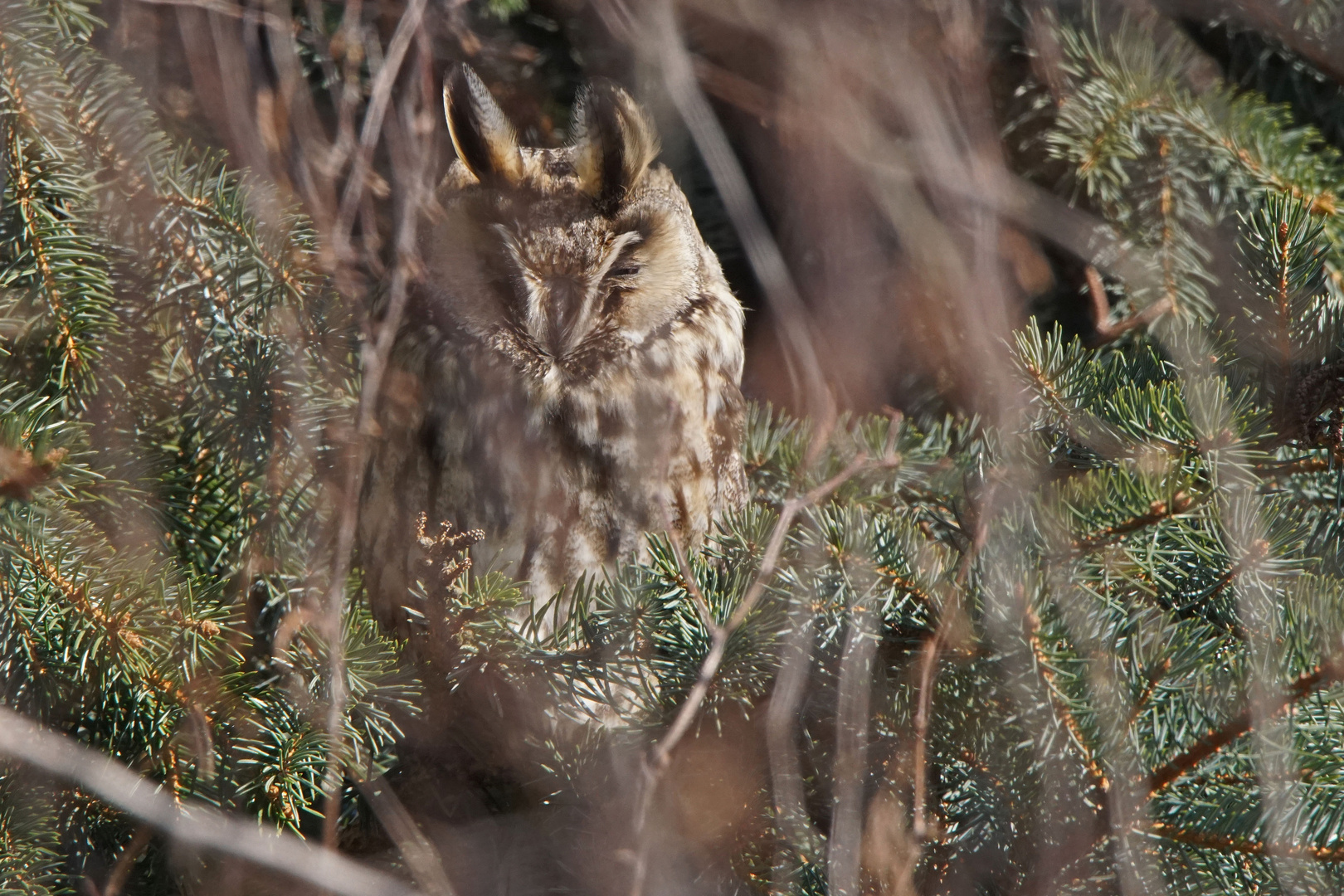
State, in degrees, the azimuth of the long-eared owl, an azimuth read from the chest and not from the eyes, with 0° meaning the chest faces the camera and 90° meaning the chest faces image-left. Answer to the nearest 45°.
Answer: approximately 0°

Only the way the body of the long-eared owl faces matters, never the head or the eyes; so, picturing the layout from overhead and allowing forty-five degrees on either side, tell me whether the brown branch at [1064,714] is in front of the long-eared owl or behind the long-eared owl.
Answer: in front

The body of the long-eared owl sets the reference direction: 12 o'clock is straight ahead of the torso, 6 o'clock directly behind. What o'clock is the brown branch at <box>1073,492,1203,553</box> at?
The brown branch is roughly at 9 o'clock from the long-eared owl.

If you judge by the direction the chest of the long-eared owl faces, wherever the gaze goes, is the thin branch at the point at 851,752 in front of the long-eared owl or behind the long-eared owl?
in front

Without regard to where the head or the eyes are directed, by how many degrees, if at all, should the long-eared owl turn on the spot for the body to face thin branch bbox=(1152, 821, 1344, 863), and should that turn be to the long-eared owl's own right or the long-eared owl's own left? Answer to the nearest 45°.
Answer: approximately 45° to the long-eared owl's own left
